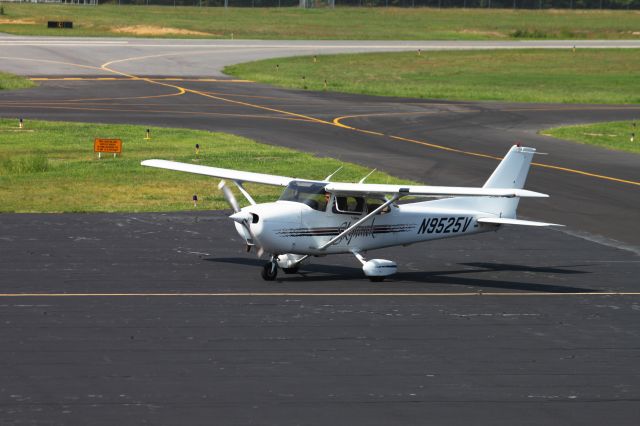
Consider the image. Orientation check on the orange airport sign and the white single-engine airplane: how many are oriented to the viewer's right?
0

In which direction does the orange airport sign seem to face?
toward the camera

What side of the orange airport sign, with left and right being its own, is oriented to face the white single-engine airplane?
front

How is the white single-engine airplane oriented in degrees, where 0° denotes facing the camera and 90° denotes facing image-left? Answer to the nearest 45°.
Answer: approximately 45°

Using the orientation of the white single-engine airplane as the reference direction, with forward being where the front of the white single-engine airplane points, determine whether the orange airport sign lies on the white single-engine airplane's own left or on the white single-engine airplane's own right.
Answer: on the white single-engine airplane's own right
